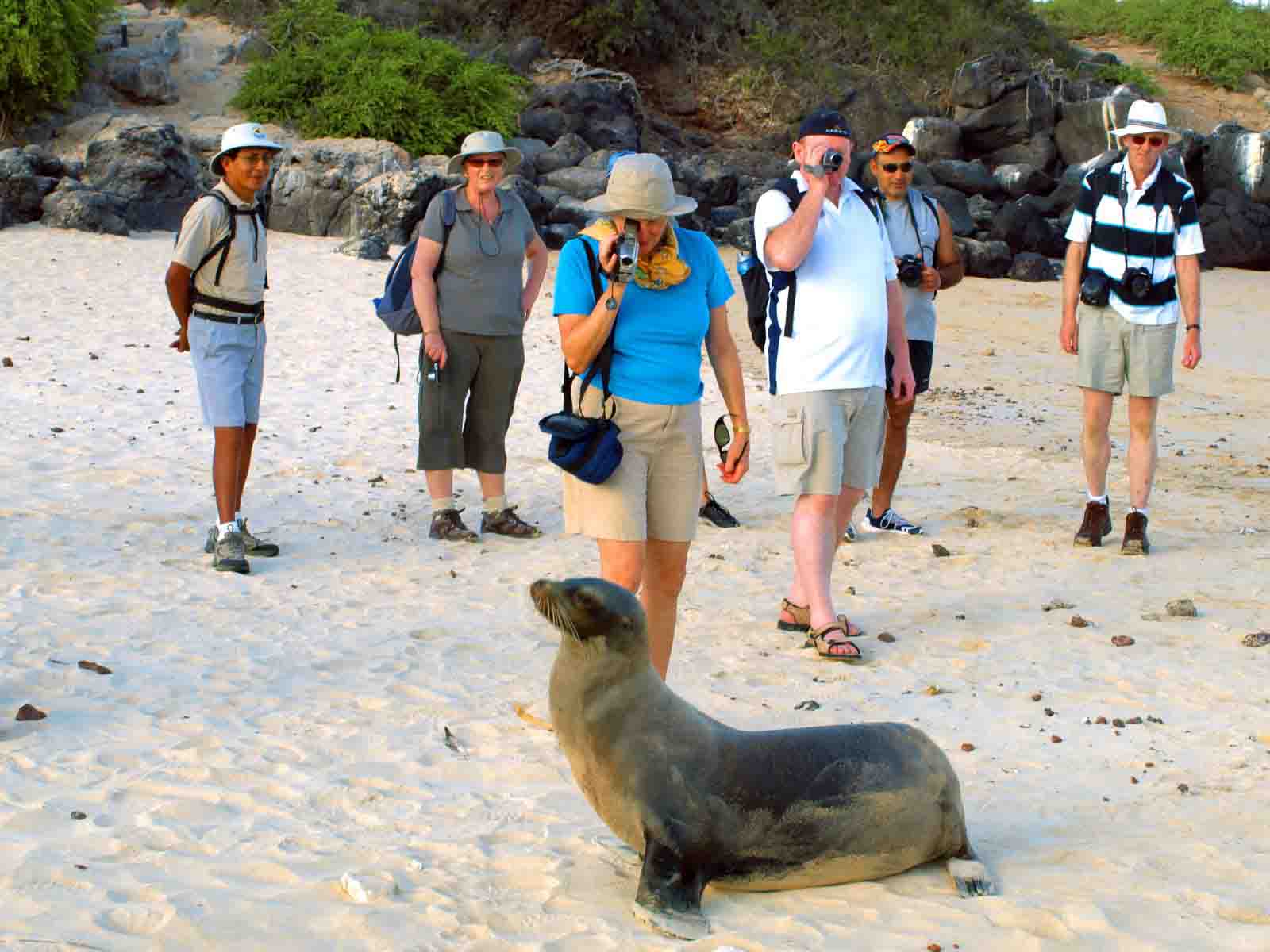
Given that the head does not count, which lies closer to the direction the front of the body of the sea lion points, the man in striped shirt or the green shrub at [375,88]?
the green shrub

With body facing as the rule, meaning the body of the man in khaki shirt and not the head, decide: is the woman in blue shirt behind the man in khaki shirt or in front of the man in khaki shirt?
in front

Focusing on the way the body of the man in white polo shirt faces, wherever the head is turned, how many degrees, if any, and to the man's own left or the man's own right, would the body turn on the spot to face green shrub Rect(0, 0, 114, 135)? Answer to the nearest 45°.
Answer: approximately 180°

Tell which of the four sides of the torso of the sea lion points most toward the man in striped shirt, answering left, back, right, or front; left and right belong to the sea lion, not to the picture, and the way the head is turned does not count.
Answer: right

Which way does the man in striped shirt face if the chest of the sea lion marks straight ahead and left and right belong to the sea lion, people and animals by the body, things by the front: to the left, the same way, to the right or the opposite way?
to the left

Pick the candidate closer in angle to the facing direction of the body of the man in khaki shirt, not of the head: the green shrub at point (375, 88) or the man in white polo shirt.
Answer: the man in white polo shirt

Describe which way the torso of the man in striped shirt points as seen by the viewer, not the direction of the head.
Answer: toward the camera

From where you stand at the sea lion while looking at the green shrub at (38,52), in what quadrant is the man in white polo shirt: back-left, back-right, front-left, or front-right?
front-right

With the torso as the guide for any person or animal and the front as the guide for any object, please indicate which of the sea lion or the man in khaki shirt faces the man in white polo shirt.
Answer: the man in khaki shirt

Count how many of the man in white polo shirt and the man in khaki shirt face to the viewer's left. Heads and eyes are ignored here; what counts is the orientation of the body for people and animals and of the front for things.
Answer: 0

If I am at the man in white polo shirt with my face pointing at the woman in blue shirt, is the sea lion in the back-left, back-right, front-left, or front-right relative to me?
front-left

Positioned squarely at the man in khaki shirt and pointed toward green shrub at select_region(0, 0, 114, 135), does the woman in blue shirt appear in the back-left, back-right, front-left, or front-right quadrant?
back-right

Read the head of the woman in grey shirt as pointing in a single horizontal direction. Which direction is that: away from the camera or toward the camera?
toward the camera

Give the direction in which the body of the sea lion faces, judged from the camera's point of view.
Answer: to the viewer's left

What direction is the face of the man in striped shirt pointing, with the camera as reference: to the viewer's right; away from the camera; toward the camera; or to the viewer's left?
toward the camera

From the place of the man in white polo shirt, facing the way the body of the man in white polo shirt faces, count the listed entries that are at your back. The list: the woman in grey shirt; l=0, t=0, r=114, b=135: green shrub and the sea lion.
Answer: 2

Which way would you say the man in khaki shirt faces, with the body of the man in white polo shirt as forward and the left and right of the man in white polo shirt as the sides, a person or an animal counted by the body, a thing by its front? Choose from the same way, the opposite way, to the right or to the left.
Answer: the same way

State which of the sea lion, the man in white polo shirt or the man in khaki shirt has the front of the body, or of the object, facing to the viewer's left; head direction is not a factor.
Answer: the sea lion

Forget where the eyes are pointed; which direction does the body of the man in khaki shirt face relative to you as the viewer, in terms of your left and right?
facing the viewer and to the right of the viewer

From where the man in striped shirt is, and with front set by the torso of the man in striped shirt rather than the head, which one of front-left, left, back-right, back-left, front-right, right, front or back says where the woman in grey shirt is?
right

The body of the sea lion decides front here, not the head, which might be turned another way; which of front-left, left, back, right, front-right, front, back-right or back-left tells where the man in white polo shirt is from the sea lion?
right

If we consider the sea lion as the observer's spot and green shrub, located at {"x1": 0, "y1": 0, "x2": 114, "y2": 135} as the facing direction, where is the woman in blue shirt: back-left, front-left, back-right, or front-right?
front-right

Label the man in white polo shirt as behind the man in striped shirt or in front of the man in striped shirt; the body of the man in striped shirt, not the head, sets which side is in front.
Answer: in front
